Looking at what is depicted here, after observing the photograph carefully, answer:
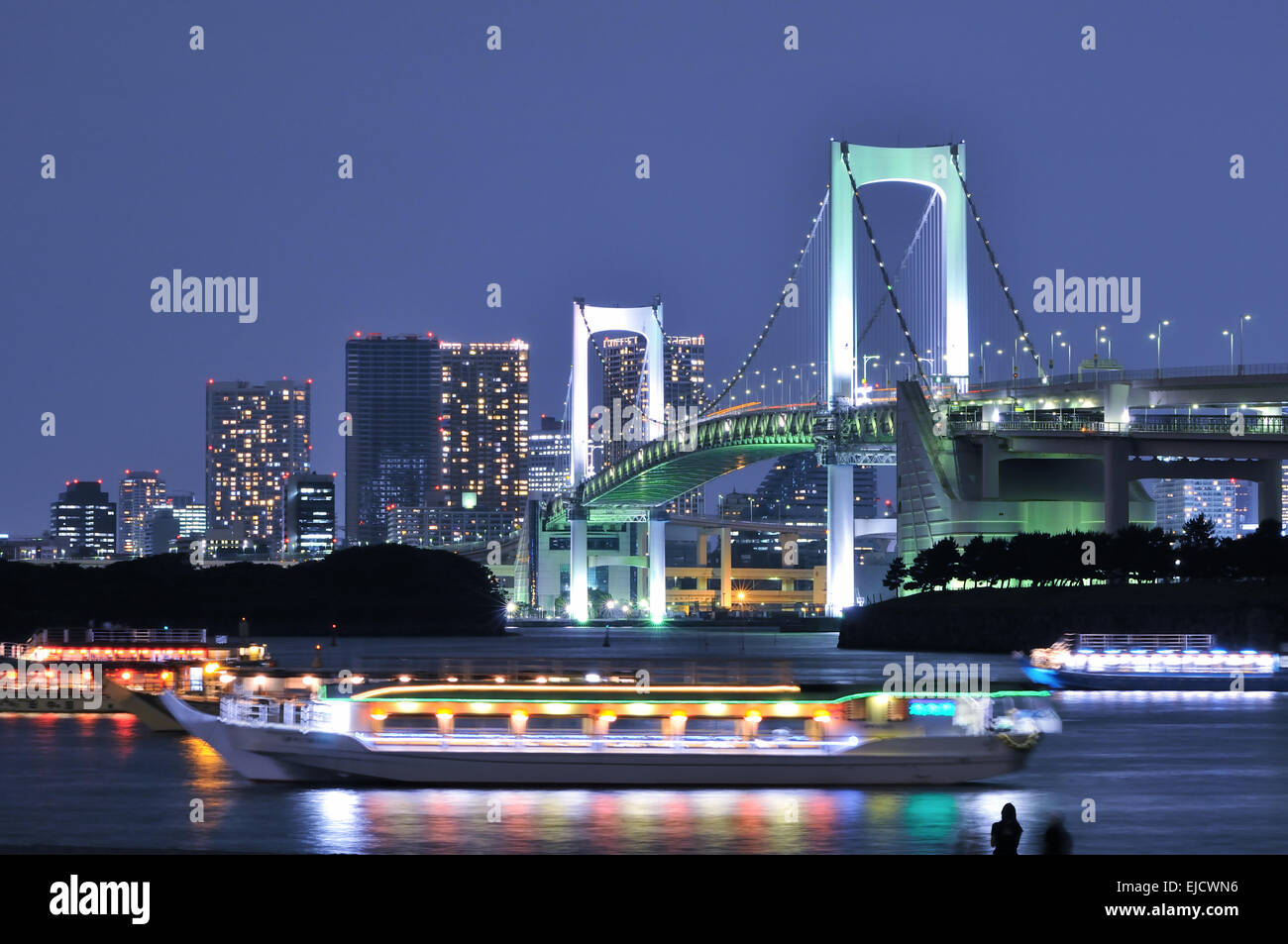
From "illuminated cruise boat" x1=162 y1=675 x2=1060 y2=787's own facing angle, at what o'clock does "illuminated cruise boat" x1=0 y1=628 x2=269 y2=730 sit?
"illuminated cruise boat" x1=0 y1=628 x2=269 y2=730 is roughly at 2 o'clock from "illuminated cruise boat" x1=162 y1=675 x2=1060 y2=787.

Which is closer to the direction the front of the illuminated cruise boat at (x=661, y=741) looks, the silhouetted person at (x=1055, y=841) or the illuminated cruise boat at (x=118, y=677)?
the illuminated cruise boat

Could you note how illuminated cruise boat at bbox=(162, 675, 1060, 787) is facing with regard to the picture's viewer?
facing to the left of the viewer

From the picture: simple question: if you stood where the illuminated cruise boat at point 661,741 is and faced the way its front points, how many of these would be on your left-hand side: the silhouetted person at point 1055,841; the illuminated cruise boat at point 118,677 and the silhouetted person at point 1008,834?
2

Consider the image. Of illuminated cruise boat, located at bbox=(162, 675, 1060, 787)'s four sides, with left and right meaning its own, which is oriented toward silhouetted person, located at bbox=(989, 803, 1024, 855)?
left

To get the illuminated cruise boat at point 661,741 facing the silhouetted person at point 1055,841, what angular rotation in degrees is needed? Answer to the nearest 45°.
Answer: approximately 90° to its left

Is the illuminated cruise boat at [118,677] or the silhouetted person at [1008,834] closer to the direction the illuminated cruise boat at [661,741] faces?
the illuminated cruise boat
